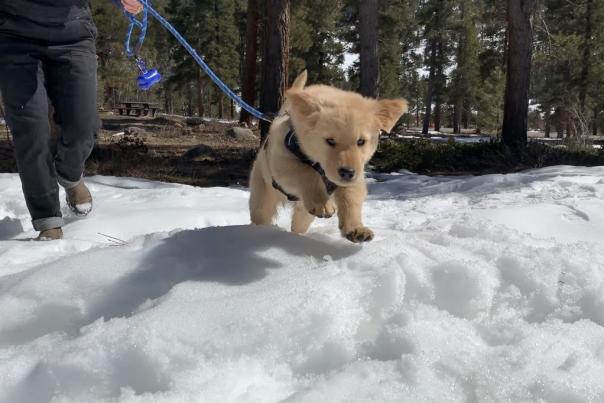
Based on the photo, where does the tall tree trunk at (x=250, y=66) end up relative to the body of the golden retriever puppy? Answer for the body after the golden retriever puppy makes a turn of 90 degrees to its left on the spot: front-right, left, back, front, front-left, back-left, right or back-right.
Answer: front-left

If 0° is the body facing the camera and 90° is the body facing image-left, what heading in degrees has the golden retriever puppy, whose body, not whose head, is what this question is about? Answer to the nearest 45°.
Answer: approximately 315°

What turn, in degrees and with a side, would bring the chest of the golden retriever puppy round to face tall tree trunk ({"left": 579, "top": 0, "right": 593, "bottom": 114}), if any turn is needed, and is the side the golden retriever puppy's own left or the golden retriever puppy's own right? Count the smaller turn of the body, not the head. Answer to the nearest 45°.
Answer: approximately 90° to the golden retriever puppy's own left

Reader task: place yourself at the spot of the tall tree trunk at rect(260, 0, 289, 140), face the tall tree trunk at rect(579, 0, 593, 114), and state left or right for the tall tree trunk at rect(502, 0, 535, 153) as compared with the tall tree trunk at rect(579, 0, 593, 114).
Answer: right

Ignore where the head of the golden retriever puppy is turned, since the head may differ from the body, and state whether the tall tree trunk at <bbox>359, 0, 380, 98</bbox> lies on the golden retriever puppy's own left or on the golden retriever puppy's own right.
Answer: on the golden retriever puppy's own left

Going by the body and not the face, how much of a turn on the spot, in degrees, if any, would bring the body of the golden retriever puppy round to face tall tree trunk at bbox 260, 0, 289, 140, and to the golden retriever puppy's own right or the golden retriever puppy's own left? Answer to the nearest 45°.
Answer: approximately 135° to the golden retriever puppy's own left
